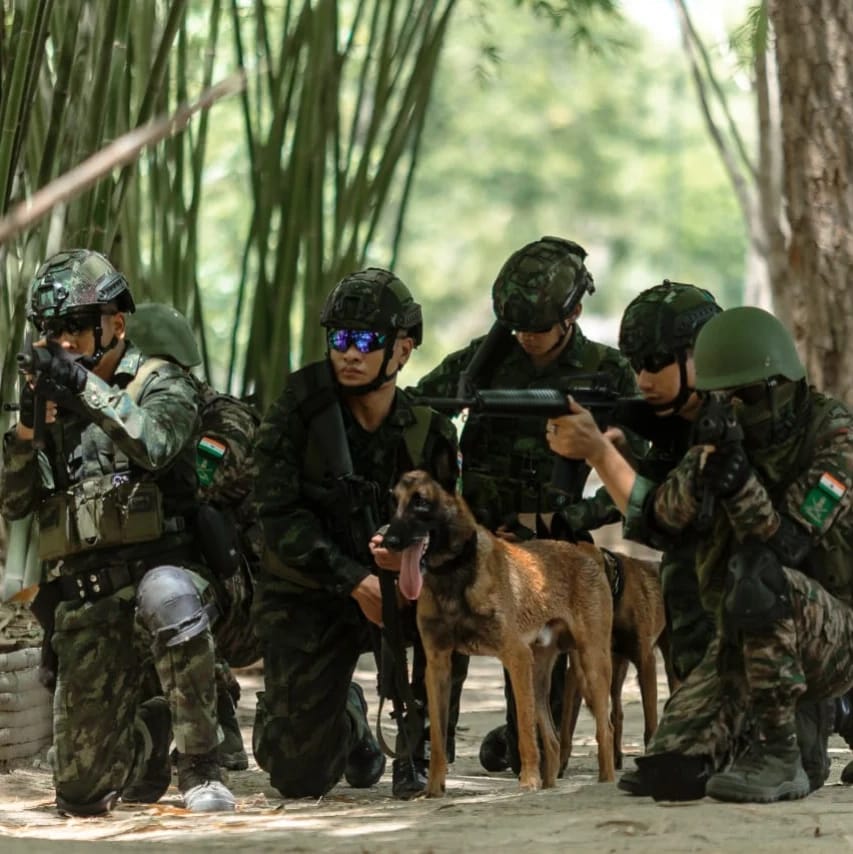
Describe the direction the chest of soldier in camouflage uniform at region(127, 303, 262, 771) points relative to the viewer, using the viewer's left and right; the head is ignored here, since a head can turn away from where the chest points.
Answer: facing to the left of the viewer

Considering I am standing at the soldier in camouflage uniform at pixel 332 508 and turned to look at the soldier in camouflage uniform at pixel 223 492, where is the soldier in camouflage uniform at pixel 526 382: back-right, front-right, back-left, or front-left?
back-right

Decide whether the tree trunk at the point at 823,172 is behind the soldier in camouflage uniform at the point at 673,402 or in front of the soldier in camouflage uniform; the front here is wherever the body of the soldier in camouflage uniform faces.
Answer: behind

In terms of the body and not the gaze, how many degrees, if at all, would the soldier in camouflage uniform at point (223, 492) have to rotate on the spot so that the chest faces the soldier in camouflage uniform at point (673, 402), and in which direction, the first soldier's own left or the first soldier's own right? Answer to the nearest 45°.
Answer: approximately 135° to the first soldier's own left

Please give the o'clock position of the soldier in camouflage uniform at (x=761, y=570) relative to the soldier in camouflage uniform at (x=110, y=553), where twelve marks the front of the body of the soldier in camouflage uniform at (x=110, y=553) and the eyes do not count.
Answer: the soldier in camouflage uniform at (x=761, y=570) is roughly at 8 o'clock from the soldier in camouflage uniform at (x=110, y=553).

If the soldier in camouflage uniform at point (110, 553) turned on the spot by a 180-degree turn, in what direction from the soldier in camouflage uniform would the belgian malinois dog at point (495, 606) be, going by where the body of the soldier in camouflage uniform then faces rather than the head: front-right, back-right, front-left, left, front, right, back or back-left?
front-right

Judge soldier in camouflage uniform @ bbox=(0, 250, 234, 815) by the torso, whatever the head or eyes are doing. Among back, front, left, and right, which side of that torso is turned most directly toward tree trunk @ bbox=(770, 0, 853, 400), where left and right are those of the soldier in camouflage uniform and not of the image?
back

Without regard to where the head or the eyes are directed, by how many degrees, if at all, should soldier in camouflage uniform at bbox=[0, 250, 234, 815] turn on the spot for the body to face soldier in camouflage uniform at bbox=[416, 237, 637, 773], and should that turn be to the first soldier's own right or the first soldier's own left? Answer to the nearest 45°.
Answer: approximately 135° to the first soldier's own left
